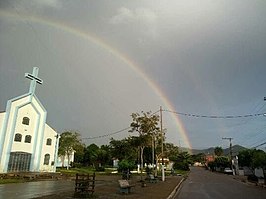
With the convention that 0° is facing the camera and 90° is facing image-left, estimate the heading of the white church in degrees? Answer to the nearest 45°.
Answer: approximately 315°
